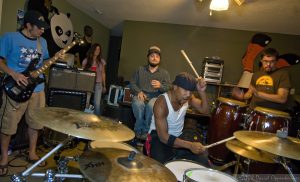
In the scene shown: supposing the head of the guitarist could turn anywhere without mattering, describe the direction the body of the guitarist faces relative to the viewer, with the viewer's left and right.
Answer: facing the viewer and to the right of the viewer

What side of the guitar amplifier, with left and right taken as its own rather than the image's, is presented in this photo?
front

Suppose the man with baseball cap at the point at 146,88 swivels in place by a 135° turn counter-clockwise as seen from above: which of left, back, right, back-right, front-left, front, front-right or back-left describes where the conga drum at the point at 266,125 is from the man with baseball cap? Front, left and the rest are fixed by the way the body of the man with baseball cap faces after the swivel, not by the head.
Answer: right

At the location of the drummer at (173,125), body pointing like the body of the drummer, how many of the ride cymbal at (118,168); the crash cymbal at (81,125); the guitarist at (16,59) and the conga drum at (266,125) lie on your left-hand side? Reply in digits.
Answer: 1

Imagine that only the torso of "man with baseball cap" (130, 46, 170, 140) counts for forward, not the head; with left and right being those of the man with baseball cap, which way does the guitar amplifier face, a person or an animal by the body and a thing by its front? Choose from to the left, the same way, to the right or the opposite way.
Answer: the same way

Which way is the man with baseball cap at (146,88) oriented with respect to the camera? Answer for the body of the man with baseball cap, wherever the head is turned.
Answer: toward the camera

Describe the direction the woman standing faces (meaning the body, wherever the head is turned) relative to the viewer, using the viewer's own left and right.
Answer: facing the viewer

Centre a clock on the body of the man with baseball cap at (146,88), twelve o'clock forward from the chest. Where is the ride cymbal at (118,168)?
The ride cymbal is roughly at 12 o'clock from the man with baseball cap.

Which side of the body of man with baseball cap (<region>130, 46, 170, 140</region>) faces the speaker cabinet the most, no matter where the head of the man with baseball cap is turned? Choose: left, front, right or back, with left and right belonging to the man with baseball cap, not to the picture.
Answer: right

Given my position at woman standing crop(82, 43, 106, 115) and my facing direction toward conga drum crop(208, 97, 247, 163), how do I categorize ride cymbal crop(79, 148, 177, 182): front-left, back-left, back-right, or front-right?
front-right

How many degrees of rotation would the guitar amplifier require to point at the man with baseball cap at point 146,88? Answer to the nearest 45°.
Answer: approximately 90° to its left

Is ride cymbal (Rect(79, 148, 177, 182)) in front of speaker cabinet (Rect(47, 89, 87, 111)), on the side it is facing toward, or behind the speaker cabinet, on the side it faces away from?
in front

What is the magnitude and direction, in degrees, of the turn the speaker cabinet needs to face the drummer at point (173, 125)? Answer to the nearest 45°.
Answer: approximately 45° to its left

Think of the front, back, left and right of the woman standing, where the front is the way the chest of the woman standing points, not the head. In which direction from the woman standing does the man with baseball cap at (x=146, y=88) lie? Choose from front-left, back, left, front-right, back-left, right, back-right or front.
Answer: front-left
